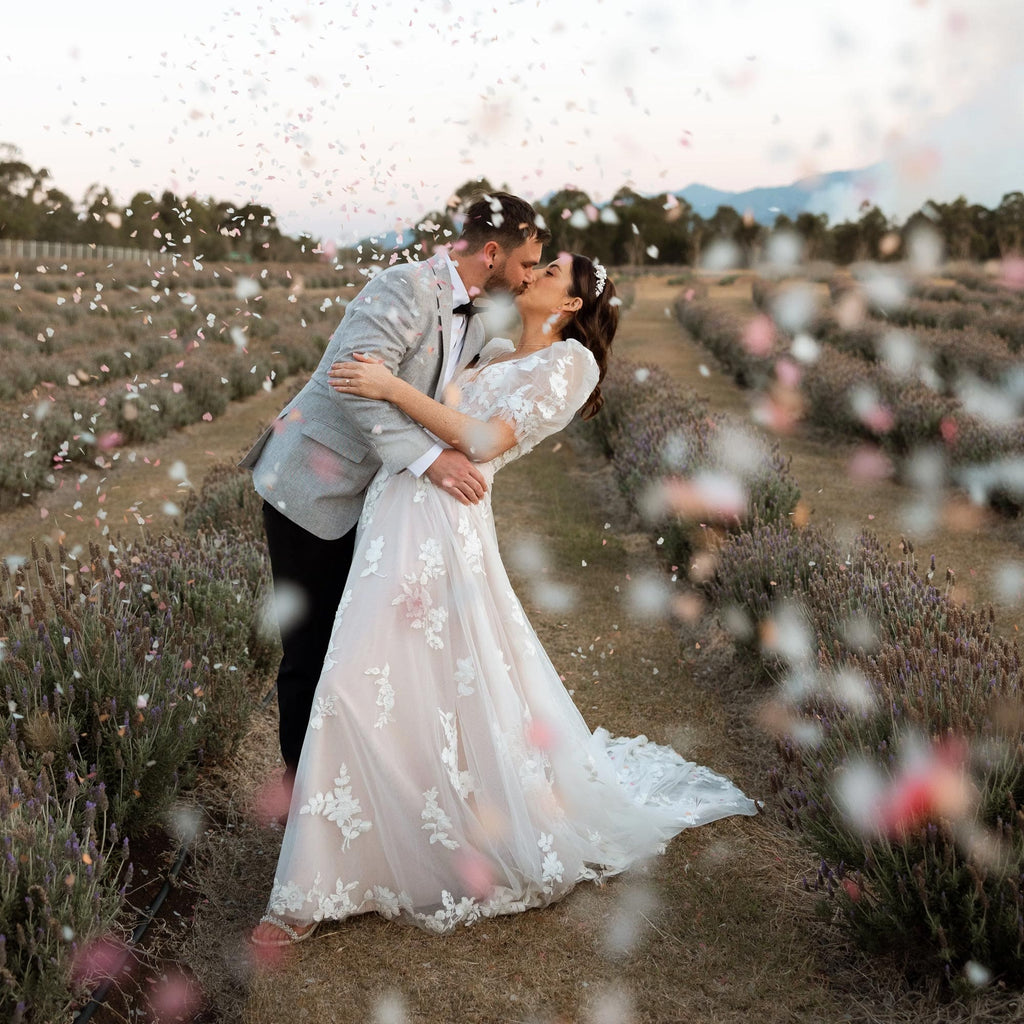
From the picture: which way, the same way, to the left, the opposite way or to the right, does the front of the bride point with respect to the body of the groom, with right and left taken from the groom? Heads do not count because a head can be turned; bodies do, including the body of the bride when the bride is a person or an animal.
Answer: the opposite way

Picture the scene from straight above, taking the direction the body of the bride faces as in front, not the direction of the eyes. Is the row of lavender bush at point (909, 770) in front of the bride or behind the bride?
behind

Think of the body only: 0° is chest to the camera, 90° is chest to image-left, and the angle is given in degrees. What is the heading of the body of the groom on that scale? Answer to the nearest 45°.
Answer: approximately 270°

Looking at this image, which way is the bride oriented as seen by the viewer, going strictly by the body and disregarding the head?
to the viewer's left

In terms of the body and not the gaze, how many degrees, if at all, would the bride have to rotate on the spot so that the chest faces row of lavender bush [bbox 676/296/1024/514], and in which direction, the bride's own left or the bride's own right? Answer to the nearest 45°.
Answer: approximately 135° to the bride's own right

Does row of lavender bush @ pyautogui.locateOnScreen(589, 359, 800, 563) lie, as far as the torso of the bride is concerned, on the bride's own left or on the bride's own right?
on the bride's own right

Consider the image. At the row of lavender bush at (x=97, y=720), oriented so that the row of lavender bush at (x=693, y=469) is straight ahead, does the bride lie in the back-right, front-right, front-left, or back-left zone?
front-right

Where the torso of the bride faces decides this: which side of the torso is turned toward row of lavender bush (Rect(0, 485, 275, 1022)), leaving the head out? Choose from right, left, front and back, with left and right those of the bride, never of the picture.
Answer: front

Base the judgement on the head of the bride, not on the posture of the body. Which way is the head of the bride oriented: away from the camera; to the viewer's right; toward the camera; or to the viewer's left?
to the viewer's left
